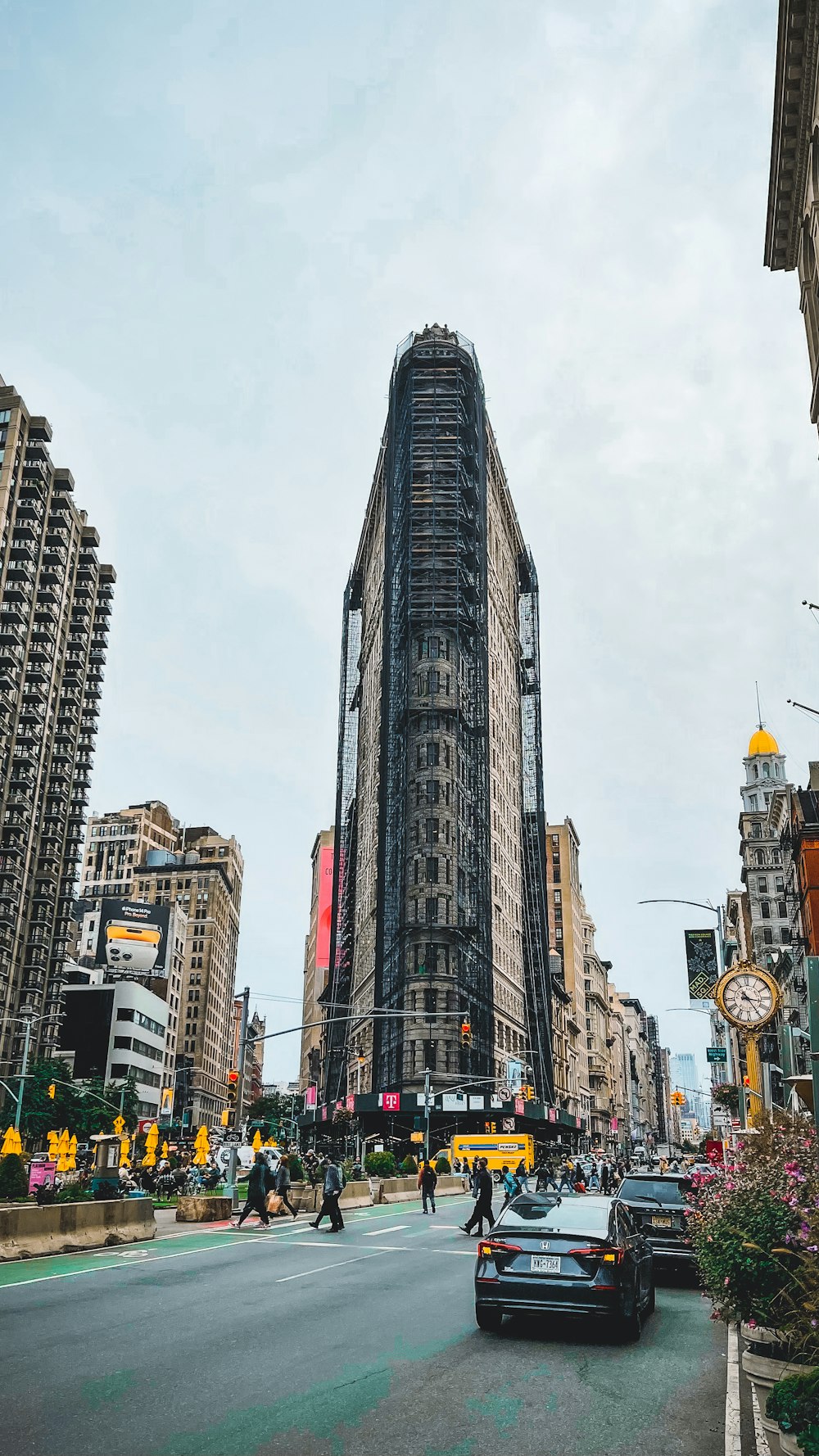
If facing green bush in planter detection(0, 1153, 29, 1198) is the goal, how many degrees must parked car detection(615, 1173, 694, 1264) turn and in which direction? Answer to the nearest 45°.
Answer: approximately 90° to its left

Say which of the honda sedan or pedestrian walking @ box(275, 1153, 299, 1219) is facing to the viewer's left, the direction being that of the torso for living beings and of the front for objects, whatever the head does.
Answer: the pedestrian walking

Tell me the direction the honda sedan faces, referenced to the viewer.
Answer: facing away from the viewer

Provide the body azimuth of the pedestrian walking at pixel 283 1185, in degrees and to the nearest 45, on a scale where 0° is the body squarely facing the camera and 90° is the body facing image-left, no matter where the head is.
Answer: approximately 90°

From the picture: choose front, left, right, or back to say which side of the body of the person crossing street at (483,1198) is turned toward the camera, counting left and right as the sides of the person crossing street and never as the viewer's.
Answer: left

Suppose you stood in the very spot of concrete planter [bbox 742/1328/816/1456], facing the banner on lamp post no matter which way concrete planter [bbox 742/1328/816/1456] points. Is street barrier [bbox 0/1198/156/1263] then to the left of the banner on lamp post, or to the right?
left

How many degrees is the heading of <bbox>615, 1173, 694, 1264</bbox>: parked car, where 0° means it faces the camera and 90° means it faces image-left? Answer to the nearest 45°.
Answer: approximately 180°

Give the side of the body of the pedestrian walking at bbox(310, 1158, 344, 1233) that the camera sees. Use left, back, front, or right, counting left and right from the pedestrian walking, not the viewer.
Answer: left

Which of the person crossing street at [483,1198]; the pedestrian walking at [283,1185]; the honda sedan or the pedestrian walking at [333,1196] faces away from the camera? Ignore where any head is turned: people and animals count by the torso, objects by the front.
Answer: the honda sedan

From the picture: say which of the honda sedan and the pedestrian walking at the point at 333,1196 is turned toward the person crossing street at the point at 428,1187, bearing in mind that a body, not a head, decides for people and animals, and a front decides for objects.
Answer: the honda sedan

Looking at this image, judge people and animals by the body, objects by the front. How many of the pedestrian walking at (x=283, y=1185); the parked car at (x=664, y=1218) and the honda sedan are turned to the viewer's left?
1

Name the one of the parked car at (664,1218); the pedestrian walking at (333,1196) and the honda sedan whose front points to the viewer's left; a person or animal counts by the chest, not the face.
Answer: the pedestrian walking

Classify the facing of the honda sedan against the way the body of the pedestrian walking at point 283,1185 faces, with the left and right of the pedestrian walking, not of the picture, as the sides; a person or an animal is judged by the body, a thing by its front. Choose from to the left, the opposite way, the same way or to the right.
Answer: to the right

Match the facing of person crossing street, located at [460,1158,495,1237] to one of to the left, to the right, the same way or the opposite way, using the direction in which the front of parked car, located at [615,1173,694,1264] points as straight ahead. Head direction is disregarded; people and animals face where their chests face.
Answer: to the left

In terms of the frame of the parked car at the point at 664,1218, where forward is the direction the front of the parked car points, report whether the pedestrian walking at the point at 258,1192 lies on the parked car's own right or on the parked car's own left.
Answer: on the parked car's own left

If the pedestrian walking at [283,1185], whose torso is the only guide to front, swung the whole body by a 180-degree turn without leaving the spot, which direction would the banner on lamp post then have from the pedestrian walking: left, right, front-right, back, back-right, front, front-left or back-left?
front
